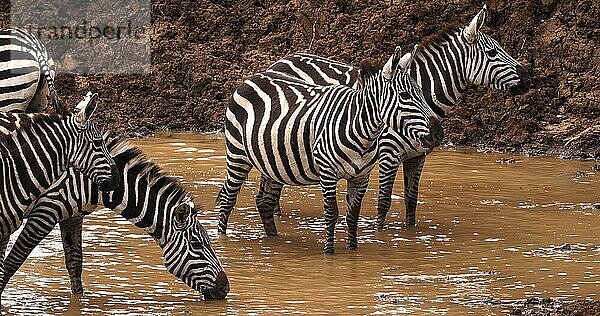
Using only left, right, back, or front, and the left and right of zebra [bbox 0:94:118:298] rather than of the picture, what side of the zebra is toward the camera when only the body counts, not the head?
right

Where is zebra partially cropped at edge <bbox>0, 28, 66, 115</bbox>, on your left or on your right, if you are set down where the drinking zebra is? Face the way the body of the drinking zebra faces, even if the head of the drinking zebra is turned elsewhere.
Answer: on your left

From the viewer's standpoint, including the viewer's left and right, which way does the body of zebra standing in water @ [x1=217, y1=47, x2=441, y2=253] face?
facing the viewer and to the right of the viewer

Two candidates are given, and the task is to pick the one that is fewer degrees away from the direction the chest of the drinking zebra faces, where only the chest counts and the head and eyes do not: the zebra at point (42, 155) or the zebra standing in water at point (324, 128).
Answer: the zebra standing in water

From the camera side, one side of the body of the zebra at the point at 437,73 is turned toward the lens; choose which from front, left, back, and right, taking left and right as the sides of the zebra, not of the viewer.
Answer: right

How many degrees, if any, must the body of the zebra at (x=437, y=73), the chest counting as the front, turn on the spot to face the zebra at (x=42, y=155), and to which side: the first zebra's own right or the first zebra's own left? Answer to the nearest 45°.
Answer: approximately 135° to the first zebra's own right

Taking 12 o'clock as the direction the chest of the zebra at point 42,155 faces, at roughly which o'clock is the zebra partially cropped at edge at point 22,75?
The zebra partially cropped at edge is roughly at 9 o'clock from the zebra.

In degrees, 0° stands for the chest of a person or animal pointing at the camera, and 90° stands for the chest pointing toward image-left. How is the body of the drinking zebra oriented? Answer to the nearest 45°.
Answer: approximately 270°

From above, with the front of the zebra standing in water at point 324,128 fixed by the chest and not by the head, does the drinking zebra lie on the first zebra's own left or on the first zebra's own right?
on the first zebra's own right

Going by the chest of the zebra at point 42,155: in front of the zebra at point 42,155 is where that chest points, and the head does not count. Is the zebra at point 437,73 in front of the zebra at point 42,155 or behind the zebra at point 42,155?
in front

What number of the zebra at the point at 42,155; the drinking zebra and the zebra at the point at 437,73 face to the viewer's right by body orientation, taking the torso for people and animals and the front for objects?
3
